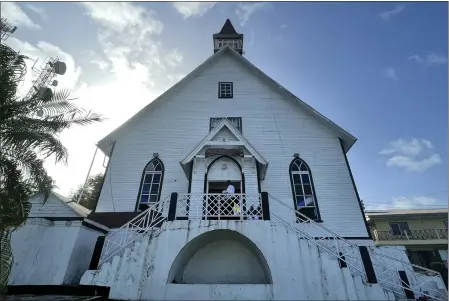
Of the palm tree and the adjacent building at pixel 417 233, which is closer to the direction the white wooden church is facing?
the palm tree

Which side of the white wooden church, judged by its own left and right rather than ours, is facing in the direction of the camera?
front

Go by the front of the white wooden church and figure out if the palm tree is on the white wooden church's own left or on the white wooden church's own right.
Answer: on the white wooden church's own right

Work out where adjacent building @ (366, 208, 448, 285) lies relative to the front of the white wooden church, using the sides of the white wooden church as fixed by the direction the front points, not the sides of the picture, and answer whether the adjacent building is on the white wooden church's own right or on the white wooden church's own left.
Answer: on the white wooden church's own left
